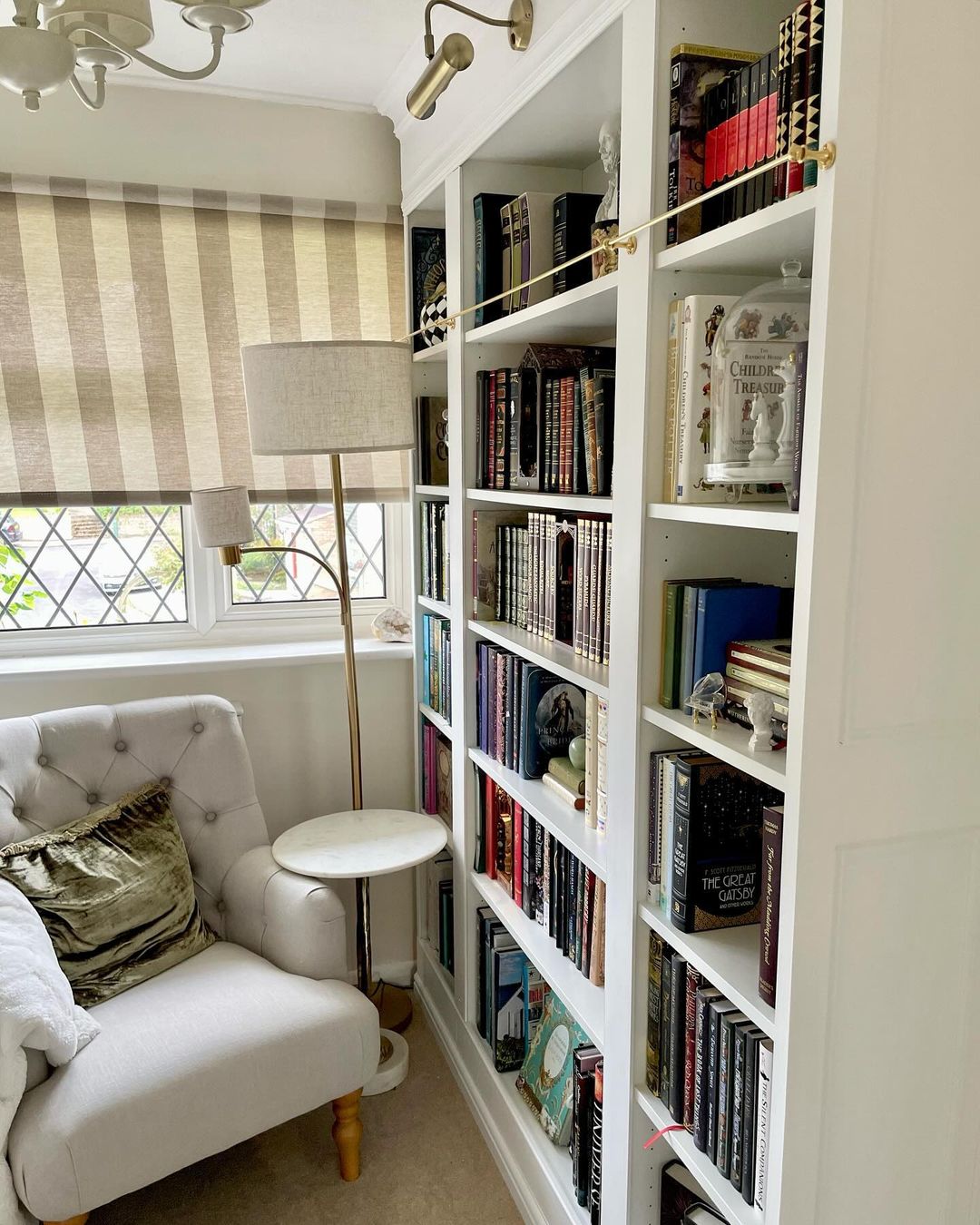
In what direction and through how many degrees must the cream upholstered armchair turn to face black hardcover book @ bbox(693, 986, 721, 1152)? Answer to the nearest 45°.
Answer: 0° — it already faces it

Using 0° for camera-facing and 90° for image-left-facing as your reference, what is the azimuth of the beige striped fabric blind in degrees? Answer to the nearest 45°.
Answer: approximately 0°

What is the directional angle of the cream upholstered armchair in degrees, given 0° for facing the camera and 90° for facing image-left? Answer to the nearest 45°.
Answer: approximately 315°

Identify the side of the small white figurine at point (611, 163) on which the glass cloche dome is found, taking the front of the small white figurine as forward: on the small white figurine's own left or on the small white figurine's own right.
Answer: on the small white figurine's own left

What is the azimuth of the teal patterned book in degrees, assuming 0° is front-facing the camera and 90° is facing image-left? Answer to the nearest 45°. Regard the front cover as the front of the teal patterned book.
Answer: approximately 45°

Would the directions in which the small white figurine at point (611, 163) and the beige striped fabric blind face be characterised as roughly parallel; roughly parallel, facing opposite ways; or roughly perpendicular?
roughly perpendicular
